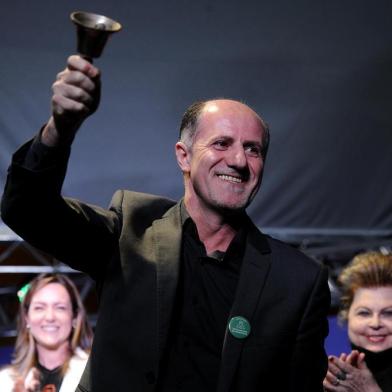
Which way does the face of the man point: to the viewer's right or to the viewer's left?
to the viewer's right

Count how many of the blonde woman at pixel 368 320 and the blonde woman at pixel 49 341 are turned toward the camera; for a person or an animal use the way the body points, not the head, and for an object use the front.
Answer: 2

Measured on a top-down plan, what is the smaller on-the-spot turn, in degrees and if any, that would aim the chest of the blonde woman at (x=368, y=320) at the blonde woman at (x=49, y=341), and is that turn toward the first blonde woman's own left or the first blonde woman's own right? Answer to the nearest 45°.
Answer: approximately 90° to the first blonde woman's own right

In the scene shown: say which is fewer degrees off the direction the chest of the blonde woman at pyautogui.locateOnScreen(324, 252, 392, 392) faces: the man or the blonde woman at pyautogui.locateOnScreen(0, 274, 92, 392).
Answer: the man

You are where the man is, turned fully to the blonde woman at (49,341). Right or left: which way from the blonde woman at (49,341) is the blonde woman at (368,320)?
right

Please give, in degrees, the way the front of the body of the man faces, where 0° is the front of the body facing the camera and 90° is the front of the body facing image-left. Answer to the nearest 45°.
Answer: approximately 0°

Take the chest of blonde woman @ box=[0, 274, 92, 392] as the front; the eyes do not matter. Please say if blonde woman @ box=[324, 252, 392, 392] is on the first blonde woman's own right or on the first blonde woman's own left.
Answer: on the first blonde woman's own left

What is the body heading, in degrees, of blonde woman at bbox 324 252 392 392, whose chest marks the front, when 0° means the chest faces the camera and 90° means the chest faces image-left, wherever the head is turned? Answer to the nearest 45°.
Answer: approximately 0°
